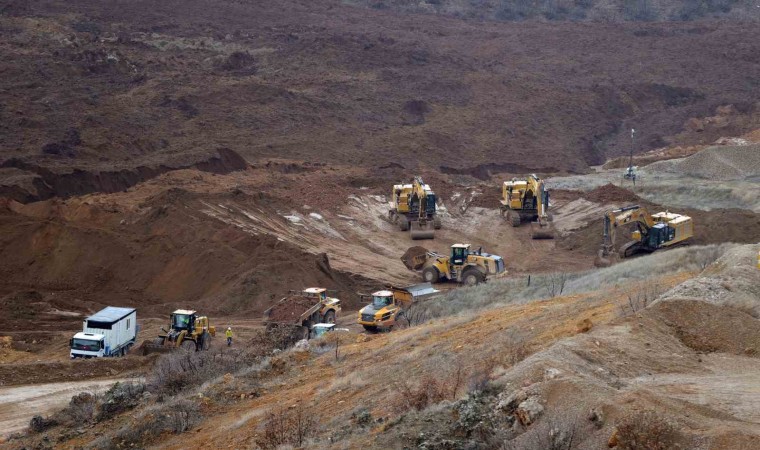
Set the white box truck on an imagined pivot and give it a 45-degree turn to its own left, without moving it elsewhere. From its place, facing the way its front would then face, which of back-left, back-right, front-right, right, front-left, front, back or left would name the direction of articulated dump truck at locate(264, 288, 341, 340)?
left

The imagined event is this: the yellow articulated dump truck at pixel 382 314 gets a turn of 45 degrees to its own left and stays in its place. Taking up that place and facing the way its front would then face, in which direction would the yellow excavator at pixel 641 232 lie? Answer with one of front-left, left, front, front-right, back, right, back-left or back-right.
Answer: back-left

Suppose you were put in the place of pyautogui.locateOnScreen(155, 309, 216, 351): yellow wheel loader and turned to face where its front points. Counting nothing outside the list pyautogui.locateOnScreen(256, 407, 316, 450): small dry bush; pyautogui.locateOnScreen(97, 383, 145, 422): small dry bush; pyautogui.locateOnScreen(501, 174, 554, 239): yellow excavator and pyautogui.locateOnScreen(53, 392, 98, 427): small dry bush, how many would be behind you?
1

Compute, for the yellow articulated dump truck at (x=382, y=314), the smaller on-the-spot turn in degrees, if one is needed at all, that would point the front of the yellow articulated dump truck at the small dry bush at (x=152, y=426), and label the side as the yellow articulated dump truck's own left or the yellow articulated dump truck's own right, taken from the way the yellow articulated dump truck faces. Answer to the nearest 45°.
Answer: approximately 45° to the yellow articulated dump truck's own left

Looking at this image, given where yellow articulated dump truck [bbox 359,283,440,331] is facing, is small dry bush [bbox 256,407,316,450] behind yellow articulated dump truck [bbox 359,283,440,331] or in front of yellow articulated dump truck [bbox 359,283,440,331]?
in front

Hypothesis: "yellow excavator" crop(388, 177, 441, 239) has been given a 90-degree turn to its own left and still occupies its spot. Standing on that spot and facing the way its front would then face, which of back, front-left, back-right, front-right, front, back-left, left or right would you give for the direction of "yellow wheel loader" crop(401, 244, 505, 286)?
right

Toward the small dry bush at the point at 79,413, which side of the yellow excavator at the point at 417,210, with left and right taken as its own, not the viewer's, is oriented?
front

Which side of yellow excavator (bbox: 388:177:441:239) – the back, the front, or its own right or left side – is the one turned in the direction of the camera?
front

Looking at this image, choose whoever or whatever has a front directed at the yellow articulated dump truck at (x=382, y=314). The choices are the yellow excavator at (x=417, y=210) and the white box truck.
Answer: the yellow excavator

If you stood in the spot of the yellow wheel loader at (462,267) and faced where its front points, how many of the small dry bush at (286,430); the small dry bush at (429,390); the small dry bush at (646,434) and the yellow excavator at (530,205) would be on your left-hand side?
3

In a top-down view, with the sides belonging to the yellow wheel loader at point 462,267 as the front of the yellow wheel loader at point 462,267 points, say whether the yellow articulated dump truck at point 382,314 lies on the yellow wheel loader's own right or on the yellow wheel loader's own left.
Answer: on the yellow wheel loader's own left

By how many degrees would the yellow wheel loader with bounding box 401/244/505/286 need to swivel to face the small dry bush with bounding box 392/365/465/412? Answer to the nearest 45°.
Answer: approximately 90° to its left

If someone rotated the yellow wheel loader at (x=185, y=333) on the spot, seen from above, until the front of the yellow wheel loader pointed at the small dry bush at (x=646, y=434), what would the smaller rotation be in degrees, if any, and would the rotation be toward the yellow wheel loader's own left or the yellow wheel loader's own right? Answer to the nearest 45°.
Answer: approximately 45° to the yellow wheel loader's own left

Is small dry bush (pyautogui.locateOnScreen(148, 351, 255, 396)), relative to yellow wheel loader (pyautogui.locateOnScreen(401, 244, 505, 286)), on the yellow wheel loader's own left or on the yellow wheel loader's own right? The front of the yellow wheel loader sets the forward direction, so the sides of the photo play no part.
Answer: on the yellow wheel loader's own left

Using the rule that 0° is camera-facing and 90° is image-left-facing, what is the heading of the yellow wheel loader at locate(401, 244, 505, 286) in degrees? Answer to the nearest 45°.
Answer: approximately 90°

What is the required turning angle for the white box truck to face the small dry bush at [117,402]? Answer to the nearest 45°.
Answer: approximately 45° to its left

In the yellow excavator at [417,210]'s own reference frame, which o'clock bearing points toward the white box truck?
The white box truck is roughly at 1 o'clock from the yellow excavator.
